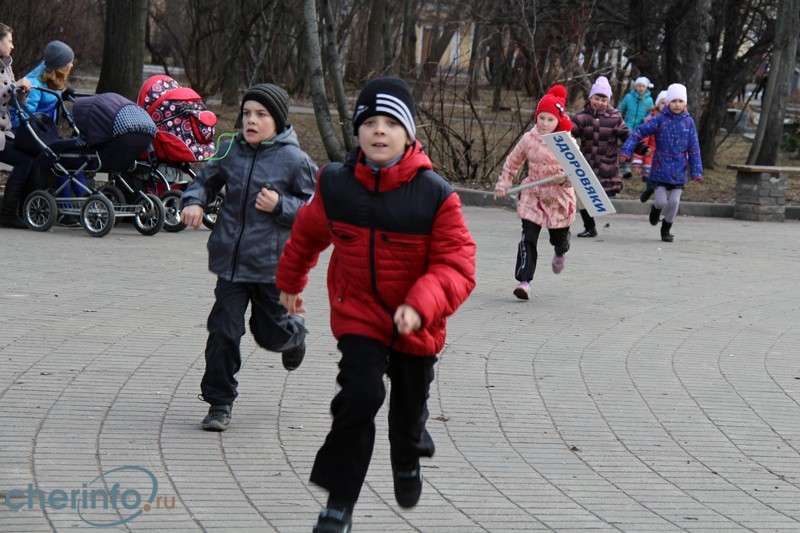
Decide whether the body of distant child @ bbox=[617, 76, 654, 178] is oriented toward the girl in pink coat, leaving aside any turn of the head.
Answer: yes

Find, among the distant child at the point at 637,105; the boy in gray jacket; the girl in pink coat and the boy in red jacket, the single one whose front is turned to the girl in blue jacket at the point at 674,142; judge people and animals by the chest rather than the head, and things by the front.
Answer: the distant child

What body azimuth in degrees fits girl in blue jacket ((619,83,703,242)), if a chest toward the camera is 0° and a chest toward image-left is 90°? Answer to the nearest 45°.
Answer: approximately 0°

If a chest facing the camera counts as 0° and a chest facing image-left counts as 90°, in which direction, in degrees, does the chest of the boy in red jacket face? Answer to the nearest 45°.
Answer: approximately 0°

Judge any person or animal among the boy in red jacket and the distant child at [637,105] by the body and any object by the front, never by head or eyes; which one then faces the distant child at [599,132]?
the distant child at [637,105]

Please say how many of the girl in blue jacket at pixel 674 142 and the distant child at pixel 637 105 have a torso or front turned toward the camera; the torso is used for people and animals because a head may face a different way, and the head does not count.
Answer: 2

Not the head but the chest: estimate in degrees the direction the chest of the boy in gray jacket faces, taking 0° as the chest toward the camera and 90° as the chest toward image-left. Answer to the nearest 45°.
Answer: approximately 45°

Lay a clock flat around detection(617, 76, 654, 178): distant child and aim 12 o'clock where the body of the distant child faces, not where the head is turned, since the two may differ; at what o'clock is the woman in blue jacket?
The woman in blue jacket is roughly at 1 o'clock from the distant child.

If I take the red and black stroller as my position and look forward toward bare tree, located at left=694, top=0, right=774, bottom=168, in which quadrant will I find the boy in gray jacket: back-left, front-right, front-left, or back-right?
back-right

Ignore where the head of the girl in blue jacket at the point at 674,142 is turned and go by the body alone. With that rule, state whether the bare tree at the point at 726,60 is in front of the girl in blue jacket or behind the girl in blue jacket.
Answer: behind

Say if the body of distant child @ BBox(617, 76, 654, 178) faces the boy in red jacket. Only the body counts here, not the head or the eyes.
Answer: yes
